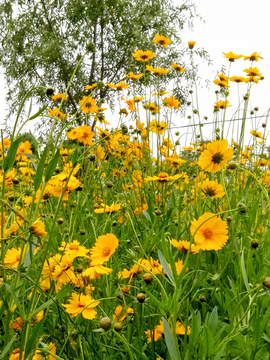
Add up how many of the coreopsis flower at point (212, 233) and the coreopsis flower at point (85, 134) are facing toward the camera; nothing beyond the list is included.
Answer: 2

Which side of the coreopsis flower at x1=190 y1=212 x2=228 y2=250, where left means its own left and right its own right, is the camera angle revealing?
front

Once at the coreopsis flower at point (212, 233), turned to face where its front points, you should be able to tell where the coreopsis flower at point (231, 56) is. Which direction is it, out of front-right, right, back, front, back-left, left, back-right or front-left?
back

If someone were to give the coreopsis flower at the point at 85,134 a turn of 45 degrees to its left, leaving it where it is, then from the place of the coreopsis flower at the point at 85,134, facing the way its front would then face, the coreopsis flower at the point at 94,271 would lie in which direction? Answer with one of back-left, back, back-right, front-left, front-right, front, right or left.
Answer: front-right

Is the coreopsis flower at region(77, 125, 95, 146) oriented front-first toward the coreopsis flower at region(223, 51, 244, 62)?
no

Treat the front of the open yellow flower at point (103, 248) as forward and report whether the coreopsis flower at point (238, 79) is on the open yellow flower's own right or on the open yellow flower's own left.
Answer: on the open yellow flower's own left

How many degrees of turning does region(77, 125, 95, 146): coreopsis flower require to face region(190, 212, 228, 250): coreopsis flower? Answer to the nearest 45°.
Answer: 0° — it already faces it

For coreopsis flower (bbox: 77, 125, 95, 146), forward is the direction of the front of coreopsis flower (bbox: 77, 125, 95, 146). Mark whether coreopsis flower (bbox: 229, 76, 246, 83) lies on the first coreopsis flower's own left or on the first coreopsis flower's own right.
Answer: on the first coreopsis flower's own left

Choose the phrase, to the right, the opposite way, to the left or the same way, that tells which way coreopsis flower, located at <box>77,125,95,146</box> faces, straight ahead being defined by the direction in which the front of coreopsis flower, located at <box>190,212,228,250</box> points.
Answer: the same way
